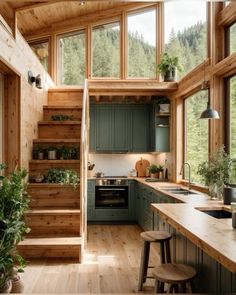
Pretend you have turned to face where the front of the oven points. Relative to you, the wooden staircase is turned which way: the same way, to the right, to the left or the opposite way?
the same way

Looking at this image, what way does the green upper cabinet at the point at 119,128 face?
toward the camera

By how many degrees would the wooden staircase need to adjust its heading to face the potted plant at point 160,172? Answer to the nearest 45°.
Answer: approximately 135° to its left

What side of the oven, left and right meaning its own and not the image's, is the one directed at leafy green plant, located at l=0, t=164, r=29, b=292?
front

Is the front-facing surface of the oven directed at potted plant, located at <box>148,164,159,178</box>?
no

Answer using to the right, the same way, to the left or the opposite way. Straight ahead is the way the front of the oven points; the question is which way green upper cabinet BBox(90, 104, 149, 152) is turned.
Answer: the same way

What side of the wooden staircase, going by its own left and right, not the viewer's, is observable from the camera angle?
front

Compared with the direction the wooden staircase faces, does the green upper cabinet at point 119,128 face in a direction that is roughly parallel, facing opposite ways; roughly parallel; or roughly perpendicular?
roughly parallel

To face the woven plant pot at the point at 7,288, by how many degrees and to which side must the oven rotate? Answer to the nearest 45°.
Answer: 0° — it already faces it

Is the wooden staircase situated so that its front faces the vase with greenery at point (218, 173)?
no
